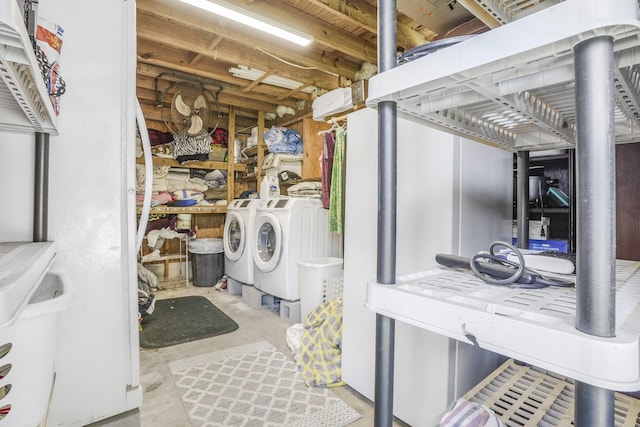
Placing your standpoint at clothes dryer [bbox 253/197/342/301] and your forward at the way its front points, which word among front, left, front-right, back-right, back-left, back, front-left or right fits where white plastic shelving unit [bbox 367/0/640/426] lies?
front-left

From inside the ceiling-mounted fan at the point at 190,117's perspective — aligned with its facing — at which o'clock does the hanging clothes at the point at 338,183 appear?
The hanging clothes is roughly at 11 o'clock from the ceiling-mounted fan.

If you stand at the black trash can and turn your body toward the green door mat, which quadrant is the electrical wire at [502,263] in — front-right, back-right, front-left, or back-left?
front-left

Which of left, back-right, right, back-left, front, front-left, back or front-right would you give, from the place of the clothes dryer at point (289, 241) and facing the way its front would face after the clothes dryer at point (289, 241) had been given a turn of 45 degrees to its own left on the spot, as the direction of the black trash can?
back-right

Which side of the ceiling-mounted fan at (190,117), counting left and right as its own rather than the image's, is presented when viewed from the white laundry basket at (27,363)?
front

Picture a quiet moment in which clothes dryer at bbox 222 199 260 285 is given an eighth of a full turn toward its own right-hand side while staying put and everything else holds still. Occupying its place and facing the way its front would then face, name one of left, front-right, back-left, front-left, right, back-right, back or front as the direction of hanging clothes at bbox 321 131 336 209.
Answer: back-left

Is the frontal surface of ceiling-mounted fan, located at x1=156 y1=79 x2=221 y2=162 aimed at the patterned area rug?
yes

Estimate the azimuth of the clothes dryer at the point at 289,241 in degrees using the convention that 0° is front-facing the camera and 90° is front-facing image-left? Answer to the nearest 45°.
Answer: approximately 45°

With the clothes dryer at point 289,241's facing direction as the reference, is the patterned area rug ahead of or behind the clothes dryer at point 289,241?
ahead

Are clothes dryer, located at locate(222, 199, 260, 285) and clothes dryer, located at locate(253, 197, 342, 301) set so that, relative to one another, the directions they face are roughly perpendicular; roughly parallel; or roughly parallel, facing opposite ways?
roughly parallel

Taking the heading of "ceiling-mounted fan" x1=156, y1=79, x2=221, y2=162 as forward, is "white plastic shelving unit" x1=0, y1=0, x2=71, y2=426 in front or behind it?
in front

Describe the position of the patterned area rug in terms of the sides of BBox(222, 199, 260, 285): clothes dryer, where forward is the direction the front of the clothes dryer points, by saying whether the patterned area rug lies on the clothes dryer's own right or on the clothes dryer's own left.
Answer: on the clothes dryer's own left

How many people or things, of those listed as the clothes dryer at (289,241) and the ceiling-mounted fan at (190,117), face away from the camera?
0

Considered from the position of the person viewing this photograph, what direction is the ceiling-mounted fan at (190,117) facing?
facing the viewer

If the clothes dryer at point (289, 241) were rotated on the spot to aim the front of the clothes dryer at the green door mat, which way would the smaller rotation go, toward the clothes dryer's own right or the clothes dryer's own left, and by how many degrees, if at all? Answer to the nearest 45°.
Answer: approximately 45° to the clothes dryer's own right

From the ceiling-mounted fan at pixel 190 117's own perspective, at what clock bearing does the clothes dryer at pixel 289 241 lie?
The clothes dryer is roughly at 11 o'clock from the ceiling-mounted fan.

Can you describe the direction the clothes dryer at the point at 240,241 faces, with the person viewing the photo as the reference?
facing the viewer and to the left of the viewer

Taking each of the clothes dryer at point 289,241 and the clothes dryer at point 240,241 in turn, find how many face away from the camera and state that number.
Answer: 0
